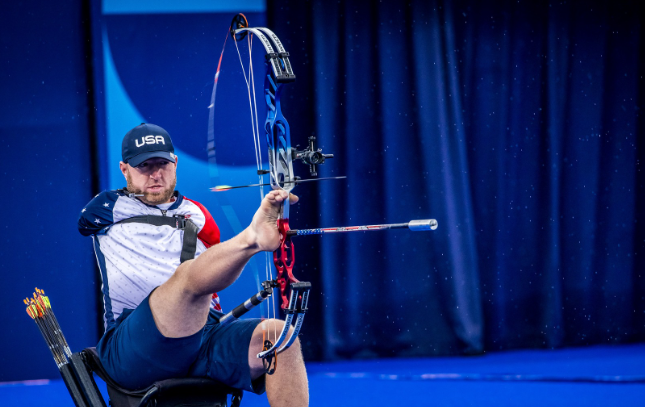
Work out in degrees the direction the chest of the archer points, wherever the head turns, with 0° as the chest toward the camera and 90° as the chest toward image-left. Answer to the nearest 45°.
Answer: approximately 315°
